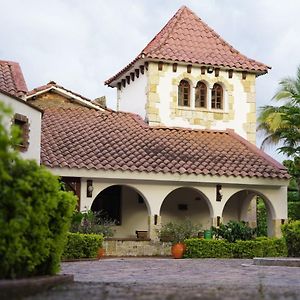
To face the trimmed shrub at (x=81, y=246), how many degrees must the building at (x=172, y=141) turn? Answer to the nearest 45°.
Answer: approximately 45° to its right

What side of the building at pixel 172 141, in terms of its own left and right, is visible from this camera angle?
front

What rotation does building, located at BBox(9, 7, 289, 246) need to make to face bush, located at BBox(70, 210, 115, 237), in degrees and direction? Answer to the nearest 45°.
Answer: approximately 45° to its right

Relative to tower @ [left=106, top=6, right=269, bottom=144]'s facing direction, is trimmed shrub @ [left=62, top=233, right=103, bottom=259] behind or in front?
in front

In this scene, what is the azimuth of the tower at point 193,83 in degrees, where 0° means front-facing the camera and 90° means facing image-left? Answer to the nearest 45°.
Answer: approximately 0°

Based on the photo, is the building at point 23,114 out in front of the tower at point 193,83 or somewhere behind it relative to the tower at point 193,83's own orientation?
in front

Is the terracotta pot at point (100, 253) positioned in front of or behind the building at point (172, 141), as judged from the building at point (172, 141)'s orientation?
in front

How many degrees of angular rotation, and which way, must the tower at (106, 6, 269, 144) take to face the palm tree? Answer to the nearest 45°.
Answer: approximately 135° to its left
